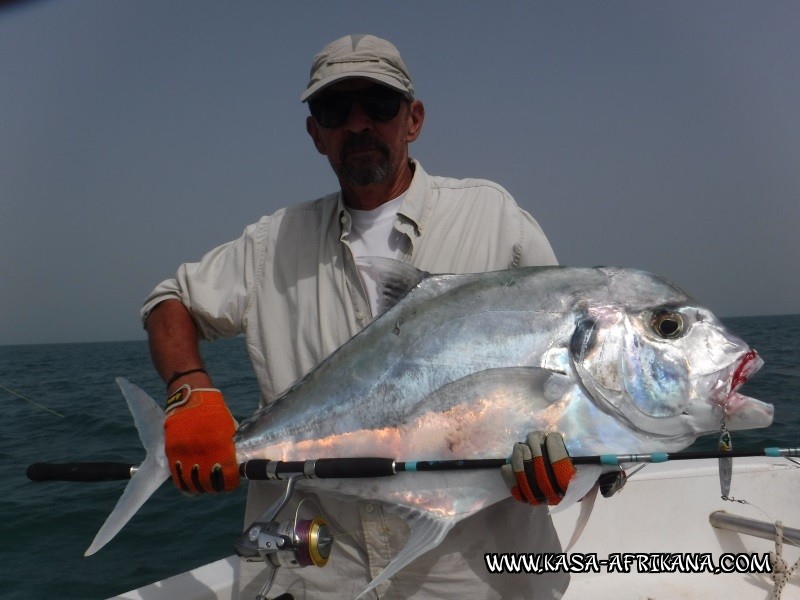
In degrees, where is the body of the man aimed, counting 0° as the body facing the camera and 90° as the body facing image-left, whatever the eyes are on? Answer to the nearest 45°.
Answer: approximately 0°
